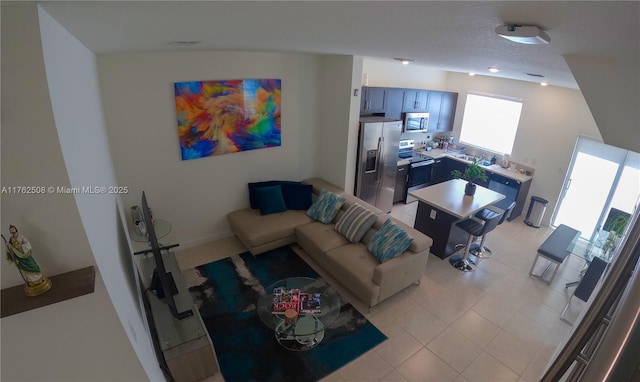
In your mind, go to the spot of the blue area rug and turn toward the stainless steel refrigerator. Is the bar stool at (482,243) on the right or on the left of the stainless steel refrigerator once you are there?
right

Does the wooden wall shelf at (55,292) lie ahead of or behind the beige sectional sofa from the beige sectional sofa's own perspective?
ahead

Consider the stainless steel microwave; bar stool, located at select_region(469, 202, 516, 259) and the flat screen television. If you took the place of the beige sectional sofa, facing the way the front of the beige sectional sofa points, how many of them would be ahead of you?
1

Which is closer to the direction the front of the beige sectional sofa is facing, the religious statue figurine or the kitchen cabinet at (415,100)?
the religious statue figurine

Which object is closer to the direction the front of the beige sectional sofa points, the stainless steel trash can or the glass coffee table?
the glass coffee table

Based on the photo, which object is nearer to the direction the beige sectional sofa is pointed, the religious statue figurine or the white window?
the religious statue figurine

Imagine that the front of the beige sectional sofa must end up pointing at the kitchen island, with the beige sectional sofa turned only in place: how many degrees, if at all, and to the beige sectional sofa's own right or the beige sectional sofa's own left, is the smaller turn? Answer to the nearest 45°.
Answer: approximately 180°

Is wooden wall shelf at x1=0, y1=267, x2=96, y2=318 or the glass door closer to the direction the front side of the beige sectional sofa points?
the wooden wall shelf

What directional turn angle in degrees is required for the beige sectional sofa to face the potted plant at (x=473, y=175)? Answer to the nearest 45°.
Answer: approximately 180°

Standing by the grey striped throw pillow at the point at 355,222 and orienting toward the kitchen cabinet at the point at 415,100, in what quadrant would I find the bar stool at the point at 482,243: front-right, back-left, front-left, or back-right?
front-right

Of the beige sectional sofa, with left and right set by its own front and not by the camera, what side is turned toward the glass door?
back

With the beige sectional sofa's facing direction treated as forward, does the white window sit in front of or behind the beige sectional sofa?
behind

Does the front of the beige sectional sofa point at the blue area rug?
yes

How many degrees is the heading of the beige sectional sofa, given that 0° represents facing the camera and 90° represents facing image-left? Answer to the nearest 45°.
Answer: approximately 45°

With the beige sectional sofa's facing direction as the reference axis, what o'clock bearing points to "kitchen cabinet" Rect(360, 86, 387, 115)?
The kitchen cabinet is roughly at 5 o'clock from the beige sectional sofa.

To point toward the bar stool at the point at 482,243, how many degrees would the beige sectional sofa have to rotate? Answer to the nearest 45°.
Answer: approximately 135° to its left

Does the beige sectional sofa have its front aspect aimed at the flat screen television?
yes

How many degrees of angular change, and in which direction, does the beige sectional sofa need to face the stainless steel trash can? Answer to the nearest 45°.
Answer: approximately 180°

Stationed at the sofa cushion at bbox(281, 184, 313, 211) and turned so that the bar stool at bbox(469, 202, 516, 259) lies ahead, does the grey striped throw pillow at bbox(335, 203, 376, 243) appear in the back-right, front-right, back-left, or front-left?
front-right

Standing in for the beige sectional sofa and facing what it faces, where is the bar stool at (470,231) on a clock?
The bar stool is roughly at 7 o'clock from the beige sectional sofa.
